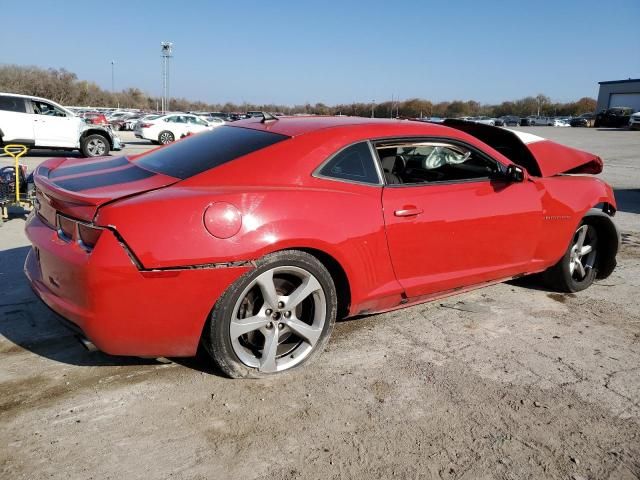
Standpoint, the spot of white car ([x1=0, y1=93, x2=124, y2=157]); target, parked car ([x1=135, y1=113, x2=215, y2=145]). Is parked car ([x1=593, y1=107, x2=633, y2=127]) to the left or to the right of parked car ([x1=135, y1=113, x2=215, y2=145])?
right

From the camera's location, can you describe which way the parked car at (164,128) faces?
facing away from the viewer and to the right of the viewer

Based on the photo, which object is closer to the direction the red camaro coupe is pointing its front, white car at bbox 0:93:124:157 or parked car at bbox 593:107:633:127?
the parked car

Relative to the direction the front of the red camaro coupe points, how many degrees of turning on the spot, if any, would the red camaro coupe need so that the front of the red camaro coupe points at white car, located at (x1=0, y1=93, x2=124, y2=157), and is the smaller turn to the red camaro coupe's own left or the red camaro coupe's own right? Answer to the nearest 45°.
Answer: approximately 90° to the red camaro coupe's own left

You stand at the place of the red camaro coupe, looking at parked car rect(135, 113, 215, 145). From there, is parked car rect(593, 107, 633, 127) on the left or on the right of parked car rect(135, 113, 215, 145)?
right

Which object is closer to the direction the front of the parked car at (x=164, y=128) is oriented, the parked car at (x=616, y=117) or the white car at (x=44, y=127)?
the parked car

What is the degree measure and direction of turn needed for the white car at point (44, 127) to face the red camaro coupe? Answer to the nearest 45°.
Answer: approximately 90° to its right

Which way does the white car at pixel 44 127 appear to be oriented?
to the viewer's right

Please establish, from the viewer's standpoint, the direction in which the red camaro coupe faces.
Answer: facing away from the viewer and to the right of the viewer

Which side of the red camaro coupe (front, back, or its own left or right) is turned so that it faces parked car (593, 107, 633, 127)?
front

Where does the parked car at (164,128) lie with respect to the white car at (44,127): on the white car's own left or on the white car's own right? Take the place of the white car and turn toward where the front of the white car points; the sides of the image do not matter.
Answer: on the white car's own left
